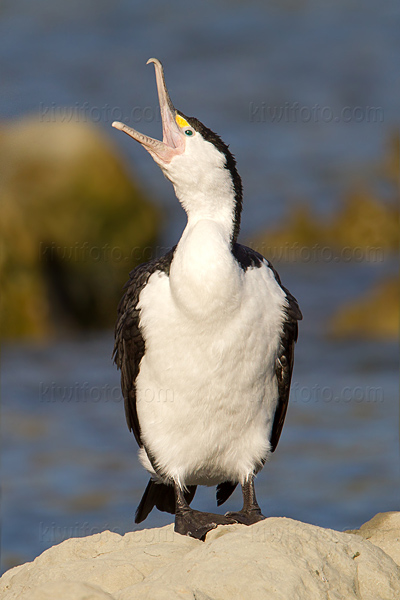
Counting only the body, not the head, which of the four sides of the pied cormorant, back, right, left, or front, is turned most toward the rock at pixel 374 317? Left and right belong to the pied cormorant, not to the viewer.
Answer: back

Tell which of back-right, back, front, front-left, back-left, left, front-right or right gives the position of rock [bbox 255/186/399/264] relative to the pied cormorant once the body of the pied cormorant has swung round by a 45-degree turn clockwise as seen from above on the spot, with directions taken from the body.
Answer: back-right

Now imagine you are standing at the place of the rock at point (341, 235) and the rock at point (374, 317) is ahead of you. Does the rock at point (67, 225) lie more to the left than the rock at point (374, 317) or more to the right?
right

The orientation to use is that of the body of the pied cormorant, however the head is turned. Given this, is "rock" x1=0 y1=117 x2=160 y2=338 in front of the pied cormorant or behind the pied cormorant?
behind

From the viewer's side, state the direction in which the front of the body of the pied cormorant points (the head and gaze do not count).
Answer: toward the camera
